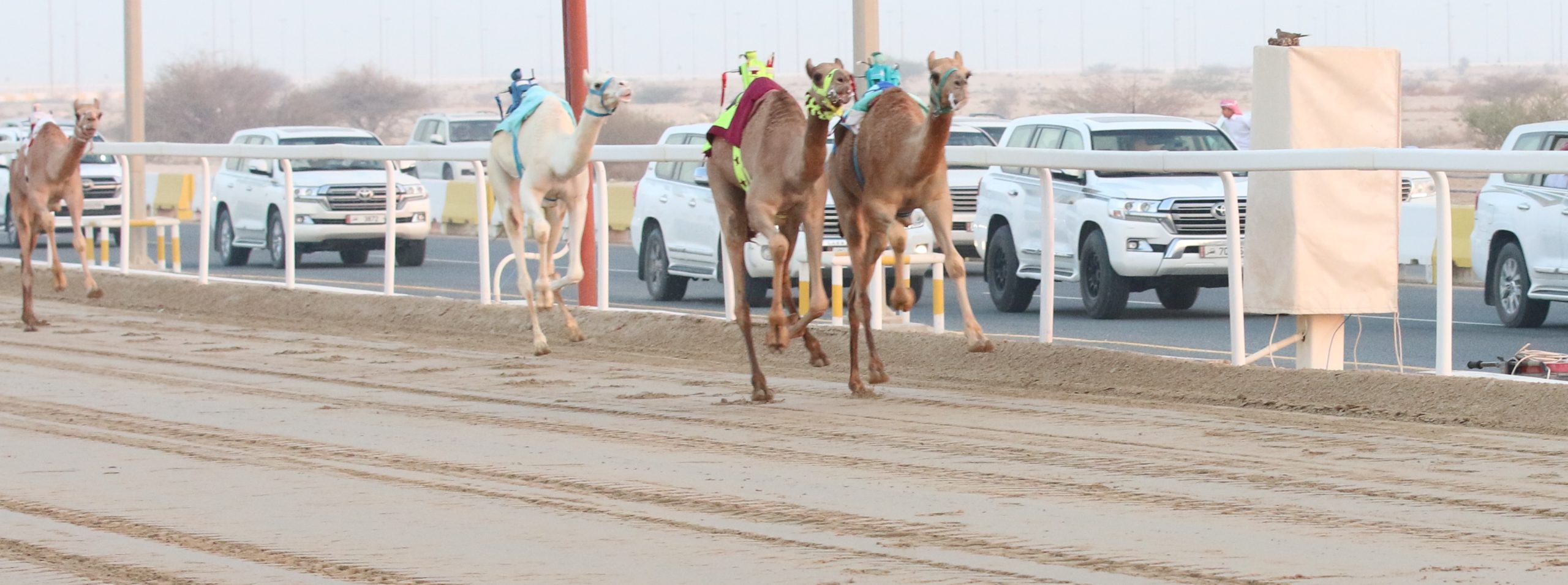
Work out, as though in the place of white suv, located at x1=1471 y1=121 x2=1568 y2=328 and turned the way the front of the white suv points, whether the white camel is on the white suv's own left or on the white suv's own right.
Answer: on the white suv's own right

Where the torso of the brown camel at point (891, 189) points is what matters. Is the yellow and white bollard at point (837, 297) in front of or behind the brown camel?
behind

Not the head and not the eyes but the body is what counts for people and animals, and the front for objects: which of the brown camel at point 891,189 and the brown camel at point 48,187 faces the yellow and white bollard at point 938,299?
the brown camel at point 48,187

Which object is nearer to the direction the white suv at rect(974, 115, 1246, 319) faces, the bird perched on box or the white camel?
the bird perched on box

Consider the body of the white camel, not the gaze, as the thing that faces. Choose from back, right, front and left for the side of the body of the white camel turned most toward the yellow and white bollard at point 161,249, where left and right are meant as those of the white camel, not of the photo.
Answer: back

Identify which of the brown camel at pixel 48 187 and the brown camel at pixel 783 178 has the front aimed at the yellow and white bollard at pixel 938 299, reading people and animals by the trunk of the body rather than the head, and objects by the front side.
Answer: the brown camel at pixel 48 187
